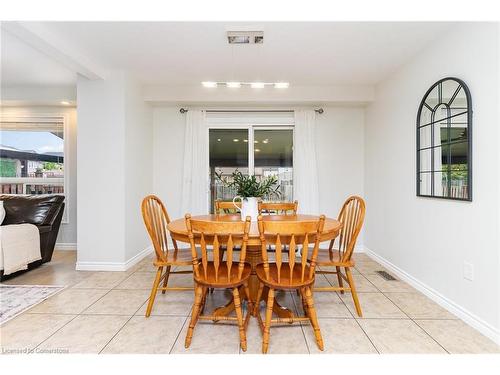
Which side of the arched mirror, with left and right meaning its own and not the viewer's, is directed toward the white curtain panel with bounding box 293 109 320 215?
right

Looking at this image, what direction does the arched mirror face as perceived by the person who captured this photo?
facing the viewer and to the left of the viewer

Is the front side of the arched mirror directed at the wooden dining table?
yes

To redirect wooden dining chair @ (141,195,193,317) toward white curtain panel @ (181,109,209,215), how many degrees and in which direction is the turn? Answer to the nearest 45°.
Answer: approximately 90° to its left

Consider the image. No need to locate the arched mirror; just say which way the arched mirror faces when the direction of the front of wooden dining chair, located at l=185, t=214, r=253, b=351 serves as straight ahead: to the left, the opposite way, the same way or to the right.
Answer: to the left

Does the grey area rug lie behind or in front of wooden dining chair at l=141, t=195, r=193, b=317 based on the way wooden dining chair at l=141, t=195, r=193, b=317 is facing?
behind

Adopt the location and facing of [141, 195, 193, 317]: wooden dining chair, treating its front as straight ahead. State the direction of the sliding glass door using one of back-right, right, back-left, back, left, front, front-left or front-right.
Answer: front-left

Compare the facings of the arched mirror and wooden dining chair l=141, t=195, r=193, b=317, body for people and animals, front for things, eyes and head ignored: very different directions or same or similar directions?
very different directions

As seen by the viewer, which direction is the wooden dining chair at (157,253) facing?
to the viewer's right

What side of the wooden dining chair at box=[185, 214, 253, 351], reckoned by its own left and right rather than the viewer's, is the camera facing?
back

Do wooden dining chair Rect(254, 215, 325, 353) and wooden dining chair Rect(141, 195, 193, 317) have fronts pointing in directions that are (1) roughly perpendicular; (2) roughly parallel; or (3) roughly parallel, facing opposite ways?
roughly perpendicular

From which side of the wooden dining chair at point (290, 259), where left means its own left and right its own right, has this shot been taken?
back

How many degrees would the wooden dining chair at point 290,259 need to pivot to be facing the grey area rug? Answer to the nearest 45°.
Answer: approximately 90° to its left

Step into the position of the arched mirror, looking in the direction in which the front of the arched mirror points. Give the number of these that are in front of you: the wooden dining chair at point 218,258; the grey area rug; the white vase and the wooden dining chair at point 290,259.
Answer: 4
